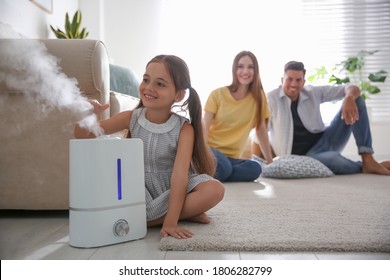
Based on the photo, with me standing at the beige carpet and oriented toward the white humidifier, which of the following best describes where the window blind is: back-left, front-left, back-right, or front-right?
back-right

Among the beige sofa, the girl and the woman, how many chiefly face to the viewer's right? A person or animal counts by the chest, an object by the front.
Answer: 1

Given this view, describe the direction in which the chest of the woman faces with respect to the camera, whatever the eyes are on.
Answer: toward the camera

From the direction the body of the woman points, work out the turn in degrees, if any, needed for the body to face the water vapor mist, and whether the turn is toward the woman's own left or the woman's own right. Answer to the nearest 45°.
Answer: approximately 45° to the woman's own right

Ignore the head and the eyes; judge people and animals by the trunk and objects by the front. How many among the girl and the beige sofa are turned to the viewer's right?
1

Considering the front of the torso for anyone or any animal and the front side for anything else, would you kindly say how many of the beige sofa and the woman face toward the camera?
1

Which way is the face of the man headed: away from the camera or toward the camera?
toward the camera

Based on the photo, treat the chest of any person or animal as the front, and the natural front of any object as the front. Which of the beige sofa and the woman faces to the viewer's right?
the beige sofa

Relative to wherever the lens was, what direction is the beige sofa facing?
facing to the right of the viewer

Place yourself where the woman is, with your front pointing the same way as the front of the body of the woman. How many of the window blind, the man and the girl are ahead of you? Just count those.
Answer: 1

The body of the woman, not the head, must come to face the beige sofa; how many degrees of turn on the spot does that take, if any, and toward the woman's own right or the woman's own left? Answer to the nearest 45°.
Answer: approximately 45° to the woman's own right
